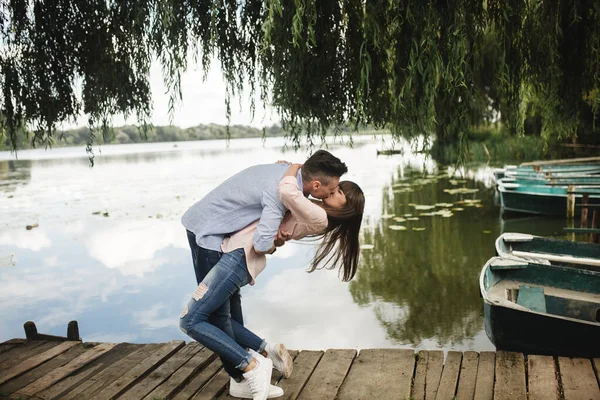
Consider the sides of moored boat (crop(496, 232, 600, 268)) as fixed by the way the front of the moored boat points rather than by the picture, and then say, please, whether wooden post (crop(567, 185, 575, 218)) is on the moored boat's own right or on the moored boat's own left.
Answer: on the moored boat's own right

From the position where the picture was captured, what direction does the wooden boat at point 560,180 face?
facing to the left of the viewer

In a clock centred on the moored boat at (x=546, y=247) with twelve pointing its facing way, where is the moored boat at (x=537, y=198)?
the moored boat at (x=537, y=198) is roughly at 3 o'clock from the moored boat at (x=546, y=247).

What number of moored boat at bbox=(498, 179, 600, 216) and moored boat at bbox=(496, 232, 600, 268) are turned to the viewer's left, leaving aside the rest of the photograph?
2

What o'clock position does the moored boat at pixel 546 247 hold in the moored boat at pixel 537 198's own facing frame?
the moored boat at pixel 546 247 is roughly at 9 o'clock from the moored boat at pixel 537 198.

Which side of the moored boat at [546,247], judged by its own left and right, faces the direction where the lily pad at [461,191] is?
right

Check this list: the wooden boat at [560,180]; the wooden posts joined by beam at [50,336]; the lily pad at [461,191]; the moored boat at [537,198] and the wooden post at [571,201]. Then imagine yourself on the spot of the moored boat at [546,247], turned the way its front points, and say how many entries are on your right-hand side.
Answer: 4

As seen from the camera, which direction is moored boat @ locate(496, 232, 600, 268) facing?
to the viewer's left

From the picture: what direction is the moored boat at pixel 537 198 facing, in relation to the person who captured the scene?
facing to the left of the viewer
